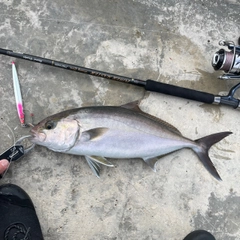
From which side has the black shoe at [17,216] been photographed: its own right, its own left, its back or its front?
back

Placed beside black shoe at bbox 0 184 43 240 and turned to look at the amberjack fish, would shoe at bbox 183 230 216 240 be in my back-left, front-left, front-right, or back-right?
front-right

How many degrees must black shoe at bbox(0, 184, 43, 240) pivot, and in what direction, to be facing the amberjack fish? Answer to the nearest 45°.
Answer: approximately 90° to its right

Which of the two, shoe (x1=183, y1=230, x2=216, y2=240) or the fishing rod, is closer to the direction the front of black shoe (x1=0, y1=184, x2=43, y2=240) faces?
the fishing rod

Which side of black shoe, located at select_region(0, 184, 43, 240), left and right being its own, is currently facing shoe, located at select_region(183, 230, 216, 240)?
right
